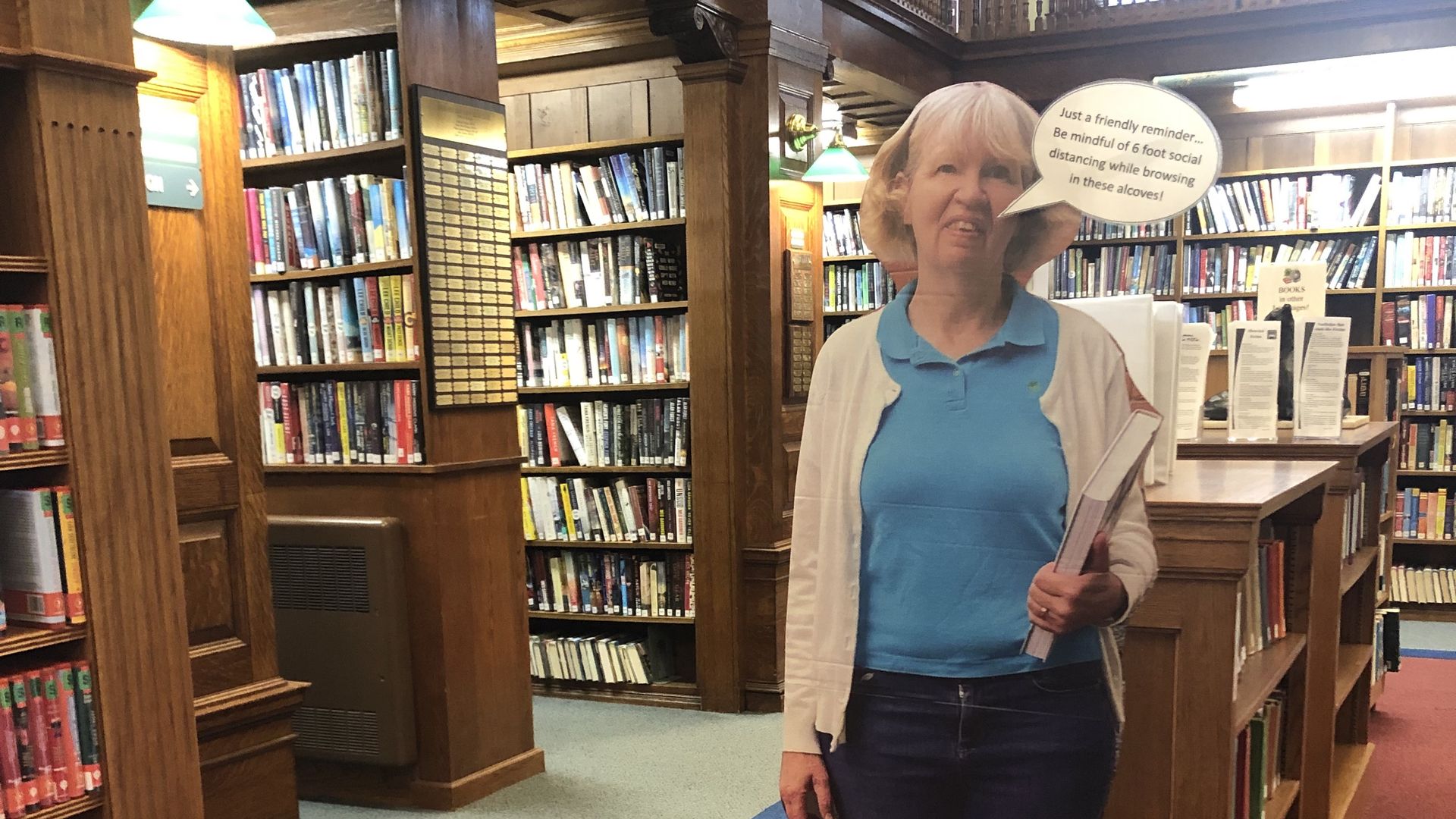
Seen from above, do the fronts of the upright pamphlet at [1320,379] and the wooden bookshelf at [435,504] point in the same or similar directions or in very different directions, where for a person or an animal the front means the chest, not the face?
same or similar directions

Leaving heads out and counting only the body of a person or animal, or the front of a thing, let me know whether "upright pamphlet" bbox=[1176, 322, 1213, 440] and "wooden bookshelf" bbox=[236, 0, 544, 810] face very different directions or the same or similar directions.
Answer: same or similar directions

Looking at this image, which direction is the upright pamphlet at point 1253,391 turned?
toward the camera

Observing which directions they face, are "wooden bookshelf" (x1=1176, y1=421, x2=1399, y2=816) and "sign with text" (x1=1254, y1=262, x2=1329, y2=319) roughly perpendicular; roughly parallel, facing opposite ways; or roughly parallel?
roughly perpendicular

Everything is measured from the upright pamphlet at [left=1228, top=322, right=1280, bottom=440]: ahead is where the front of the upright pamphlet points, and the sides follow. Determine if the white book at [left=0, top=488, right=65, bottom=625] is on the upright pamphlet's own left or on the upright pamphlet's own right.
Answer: on the upright pamphlet's own right

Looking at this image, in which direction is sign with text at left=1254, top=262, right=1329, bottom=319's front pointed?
toward the camera
